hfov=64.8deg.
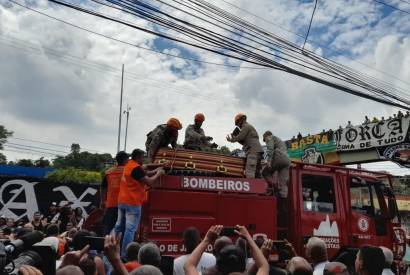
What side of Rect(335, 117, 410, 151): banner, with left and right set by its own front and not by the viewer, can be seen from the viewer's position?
front

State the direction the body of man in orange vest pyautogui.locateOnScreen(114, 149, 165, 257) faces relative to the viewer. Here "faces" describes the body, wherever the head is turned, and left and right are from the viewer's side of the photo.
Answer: facing away from the viewer and to the right of the viewer

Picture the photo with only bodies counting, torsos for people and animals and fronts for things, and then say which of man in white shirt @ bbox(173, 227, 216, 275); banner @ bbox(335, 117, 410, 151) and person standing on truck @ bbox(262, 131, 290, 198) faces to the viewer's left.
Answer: the person standing on truck

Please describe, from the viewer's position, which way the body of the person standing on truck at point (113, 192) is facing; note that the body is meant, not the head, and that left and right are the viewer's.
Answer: facing away from the viewer and to the right of the viewer

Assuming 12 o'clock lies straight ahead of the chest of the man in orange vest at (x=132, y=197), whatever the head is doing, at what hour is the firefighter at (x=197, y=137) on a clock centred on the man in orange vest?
The firefighter is roughly at 12 o'clock from the man in orange vest.

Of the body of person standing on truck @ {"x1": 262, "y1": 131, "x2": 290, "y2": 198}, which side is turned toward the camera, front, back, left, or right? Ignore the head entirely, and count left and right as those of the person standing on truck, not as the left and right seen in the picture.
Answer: left

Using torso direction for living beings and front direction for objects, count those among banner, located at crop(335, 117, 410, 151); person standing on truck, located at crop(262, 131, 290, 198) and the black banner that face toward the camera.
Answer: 2

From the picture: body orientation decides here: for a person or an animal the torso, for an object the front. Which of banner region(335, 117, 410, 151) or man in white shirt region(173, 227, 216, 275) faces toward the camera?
the banner

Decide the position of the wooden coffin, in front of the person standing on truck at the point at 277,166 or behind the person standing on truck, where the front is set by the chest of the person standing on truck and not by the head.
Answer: in front

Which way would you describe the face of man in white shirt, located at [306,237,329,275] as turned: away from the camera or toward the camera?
away from the camera

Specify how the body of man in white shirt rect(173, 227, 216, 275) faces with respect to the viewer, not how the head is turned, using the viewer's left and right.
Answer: facing away from the viewer

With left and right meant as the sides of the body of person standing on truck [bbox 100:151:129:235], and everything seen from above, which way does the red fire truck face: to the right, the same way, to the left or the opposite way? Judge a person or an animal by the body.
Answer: to the right

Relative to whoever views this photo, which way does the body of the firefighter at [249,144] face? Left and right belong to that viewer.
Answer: facing to the left of the viewer

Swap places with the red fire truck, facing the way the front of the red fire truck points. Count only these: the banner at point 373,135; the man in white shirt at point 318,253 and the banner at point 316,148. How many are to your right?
1
